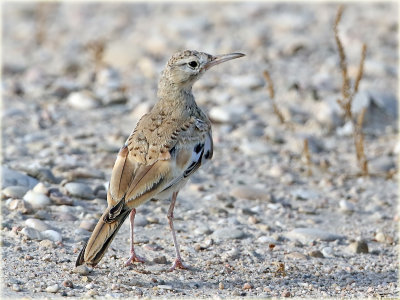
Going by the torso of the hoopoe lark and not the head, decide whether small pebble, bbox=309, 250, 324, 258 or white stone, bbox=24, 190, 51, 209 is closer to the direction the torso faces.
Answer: the small pebble

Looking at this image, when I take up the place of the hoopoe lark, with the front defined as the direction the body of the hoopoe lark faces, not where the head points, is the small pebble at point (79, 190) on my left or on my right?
on my left

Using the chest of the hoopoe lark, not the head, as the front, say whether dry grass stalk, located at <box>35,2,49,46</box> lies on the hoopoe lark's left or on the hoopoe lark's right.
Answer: on the hoopoe lark's left

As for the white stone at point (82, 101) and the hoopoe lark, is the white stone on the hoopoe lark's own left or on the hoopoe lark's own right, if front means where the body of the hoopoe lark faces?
on the hoopoe lark's own left

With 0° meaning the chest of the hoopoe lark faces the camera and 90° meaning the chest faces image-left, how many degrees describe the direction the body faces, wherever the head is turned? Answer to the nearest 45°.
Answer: approximately 225°

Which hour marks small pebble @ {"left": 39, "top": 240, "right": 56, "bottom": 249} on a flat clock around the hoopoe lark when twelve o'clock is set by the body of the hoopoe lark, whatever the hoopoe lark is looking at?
The small pebble is roughly at 8 o'clock from the hoopoe lark.
